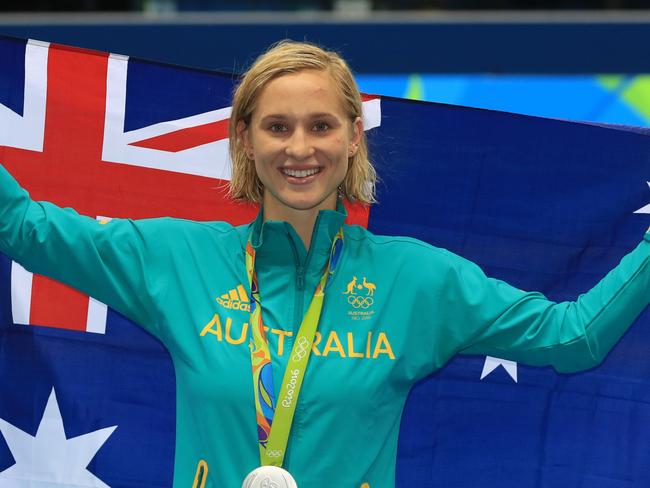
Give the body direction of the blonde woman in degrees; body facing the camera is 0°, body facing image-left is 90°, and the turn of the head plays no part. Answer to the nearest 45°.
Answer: approximately 0°
